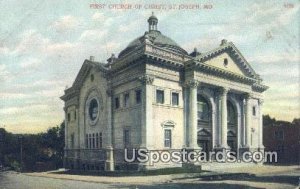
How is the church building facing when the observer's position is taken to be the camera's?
facing the viewer and to the right of the viewer
